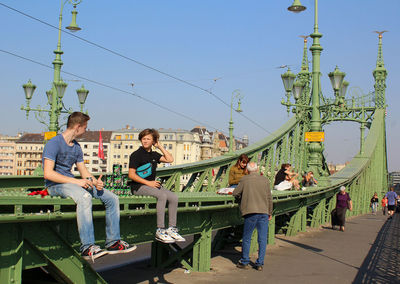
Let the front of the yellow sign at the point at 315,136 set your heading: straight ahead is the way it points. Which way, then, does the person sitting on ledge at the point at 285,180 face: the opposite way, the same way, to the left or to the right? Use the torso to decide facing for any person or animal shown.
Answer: to the left

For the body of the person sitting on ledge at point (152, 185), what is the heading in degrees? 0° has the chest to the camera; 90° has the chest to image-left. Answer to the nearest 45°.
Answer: approximately 315°

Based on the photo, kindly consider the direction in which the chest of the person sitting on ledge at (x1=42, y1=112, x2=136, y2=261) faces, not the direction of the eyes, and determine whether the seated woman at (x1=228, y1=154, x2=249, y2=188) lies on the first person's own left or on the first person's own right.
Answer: on the first person's own left

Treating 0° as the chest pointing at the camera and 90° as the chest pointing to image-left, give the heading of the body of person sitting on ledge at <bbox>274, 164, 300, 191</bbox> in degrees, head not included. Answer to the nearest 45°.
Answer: approximately 270°

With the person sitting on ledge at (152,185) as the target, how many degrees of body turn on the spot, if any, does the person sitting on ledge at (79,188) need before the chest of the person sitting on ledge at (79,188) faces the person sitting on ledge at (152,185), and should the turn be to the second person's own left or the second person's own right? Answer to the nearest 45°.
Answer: approximately 90° to the second person's own left

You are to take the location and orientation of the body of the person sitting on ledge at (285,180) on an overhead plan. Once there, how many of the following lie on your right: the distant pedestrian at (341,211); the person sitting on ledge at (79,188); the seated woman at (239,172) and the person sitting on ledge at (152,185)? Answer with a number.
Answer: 3

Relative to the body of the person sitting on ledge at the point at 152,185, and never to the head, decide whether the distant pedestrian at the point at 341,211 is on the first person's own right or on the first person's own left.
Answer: on the first person's own left

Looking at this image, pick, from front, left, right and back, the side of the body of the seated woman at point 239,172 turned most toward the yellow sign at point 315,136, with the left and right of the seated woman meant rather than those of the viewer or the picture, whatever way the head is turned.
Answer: left

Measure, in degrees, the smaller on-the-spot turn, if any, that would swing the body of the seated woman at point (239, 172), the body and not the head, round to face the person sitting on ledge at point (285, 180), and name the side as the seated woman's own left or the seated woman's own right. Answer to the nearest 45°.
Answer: approximately 135° to the seated woman's own left

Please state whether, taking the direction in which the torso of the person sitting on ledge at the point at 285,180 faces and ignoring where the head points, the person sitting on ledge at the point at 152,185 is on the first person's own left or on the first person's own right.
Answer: on the first person's own right
